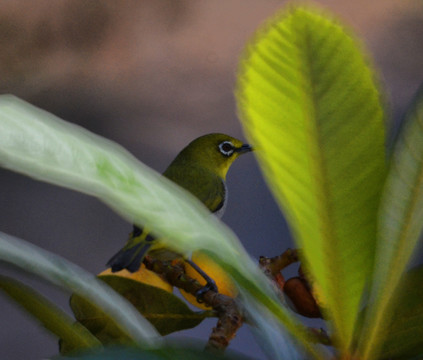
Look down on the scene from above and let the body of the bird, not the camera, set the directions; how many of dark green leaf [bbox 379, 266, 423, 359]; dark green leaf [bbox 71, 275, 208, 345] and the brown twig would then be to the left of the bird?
0

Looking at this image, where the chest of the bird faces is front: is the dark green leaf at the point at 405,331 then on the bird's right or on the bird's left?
on the bird's right

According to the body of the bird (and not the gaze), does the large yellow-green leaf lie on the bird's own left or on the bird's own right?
on the bird's own right

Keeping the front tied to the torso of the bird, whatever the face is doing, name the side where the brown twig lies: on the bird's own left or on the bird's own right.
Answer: on the bird's own right

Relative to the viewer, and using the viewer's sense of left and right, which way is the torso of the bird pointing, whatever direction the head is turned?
facing to the right of the viewer

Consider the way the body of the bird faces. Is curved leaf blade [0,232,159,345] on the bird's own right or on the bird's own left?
on the bird's own right

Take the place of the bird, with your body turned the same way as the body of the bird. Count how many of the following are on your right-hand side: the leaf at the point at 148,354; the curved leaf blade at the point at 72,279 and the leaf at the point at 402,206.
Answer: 3

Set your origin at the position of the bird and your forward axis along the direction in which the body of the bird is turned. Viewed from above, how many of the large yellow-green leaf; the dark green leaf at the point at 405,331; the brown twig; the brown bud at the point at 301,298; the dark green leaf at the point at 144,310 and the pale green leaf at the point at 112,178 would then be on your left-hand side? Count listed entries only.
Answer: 0
